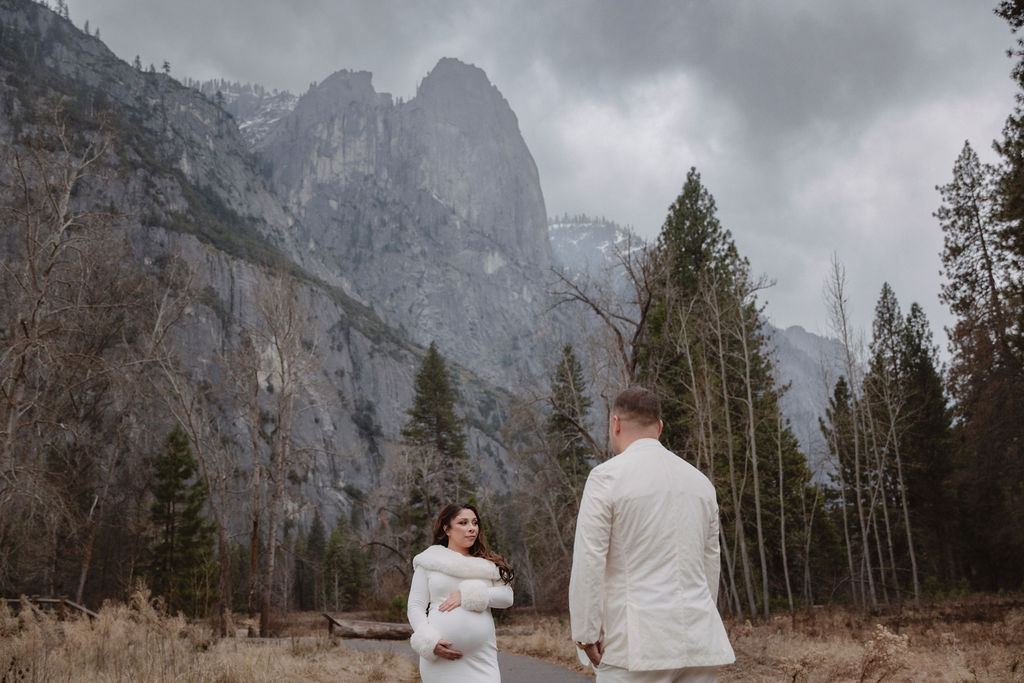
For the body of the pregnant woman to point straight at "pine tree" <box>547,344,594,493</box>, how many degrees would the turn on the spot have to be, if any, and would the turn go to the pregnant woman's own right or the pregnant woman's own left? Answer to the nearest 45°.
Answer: approximately 135° to the pregnant woman's own left

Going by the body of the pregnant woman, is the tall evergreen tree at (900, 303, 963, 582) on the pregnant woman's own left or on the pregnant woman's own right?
on the pregnant woman's own left

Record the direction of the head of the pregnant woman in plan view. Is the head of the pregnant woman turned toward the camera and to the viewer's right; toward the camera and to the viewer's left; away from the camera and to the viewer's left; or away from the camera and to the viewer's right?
toward the camera and to the viewer's right

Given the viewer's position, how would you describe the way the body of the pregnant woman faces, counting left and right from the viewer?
facing the viewer and to the right of the viewer

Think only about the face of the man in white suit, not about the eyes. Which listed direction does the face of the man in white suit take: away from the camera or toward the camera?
away from the camera

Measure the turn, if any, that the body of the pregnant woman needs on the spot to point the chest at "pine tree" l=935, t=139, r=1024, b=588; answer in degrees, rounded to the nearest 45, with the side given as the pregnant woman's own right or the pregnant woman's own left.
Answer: approximately 90° to the pregnant woman's own left

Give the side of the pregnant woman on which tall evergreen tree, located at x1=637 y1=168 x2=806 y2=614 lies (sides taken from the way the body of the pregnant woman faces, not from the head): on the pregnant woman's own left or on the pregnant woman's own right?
on the pregnant woman's own left

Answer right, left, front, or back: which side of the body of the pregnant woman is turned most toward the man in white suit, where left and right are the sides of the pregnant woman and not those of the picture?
front
